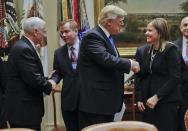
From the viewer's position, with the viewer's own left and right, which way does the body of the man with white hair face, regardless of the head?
facing to the right of the viewer

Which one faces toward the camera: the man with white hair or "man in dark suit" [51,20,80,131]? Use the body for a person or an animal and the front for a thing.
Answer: the man in dark suit

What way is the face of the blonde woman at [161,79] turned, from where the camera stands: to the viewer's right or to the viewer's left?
to the viewer's left

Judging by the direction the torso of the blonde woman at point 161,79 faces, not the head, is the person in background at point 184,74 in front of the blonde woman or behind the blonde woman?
behind

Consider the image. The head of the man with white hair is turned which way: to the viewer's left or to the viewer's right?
to the viewer's right

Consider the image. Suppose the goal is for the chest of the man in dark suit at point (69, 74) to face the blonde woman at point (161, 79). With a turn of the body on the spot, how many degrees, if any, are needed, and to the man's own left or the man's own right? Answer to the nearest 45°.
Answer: approximately 90° to the man's own left

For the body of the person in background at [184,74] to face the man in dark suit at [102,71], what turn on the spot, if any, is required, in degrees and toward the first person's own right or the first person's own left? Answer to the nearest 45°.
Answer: approximately 45° to the first person's own right

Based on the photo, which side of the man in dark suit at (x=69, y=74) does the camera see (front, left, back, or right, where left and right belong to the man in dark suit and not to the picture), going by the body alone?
front

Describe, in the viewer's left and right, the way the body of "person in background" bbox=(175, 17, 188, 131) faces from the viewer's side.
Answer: facing the viewer

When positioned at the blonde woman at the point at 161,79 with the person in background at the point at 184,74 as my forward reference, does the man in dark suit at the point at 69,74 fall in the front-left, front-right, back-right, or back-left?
back-left
